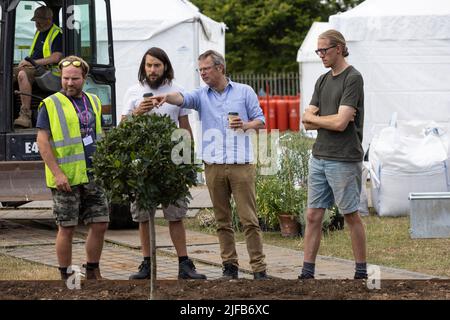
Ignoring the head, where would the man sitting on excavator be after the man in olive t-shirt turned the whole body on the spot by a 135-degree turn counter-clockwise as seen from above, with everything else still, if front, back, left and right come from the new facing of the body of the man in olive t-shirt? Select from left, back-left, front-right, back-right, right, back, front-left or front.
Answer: back-left

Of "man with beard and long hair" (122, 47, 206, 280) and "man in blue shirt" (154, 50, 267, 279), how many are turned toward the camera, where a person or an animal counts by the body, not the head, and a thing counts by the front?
2

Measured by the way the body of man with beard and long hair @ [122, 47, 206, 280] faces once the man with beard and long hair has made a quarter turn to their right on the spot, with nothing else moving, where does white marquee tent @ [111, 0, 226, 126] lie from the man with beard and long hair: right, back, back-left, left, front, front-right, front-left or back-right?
right

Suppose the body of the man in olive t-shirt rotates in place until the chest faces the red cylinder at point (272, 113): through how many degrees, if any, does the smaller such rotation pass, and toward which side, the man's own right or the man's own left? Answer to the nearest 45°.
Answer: approximately 135° to the man's own right

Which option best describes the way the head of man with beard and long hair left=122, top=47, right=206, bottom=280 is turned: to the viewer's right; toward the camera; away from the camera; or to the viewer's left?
toward the camera

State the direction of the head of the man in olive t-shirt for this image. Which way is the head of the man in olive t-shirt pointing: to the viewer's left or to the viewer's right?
to the viewer's left

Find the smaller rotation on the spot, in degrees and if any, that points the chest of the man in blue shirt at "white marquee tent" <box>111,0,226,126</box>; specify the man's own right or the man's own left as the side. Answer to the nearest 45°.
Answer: approximately 180°

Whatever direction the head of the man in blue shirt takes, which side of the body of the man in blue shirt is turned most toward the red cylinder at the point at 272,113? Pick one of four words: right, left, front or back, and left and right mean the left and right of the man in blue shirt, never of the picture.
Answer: back

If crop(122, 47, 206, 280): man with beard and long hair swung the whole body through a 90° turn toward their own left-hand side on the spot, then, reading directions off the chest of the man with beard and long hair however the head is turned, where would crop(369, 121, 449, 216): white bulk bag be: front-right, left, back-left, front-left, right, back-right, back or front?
front-left

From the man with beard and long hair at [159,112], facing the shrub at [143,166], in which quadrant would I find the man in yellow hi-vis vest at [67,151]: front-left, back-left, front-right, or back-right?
front-right

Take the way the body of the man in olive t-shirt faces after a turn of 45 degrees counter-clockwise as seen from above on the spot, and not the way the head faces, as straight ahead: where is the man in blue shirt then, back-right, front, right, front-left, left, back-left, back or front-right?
right

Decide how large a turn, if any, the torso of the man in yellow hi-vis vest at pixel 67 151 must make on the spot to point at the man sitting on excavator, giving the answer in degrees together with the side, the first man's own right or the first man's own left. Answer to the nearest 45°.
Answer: approximately 135° to the first man's own left

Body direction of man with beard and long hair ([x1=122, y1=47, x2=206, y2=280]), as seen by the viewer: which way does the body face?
toward the camera

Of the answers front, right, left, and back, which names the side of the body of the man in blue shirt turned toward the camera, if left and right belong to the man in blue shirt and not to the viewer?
front

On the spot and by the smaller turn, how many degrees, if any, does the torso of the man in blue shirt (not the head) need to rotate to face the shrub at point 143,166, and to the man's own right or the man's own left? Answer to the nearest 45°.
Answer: approximately 45° to the man's own right
